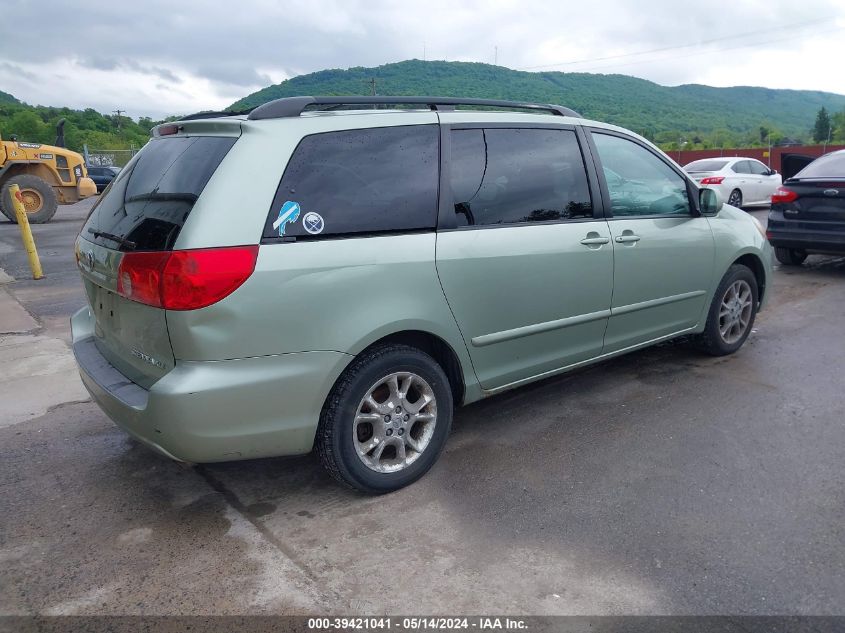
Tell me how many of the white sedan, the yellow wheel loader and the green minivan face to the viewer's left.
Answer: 1

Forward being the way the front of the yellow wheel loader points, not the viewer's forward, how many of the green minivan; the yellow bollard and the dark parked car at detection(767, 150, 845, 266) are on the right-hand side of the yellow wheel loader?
0

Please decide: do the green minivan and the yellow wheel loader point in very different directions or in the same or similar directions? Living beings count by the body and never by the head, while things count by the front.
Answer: very different directions

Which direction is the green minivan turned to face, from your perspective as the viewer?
facing away from the viewer and to the right of the viewer

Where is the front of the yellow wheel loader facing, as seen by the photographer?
facing to the left of the viewer

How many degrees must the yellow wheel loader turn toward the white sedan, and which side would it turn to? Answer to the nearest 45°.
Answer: approximately 135° to its left

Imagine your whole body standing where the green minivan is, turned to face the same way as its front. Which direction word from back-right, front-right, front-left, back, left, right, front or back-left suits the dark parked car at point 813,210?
front

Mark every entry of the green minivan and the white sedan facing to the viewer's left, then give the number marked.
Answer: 0

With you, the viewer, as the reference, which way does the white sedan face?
facing away from the viewer and to the right of the viewer

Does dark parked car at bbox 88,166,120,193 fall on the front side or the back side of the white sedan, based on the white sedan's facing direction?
on the back side

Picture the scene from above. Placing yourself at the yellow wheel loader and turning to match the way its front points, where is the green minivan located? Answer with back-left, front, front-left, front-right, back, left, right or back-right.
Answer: left

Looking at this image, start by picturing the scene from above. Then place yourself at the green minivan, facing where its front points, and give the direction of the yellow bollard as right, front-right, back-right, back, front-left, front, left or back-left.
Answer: left

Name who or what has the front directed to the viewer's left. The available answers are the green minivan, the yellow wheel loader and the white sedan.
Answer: the yellow wheel loader

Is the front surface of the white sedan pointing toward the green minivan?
no

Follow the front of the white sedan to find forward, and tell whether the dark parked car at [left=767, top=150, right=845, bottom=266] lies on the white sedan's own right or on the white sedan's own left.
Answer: on the white sedan's own right

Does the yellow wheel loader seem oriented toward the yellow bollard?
no

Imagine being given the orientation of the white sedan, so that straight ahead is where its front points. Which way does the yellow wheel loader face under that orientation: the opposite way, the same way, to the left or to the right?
the opposite way
